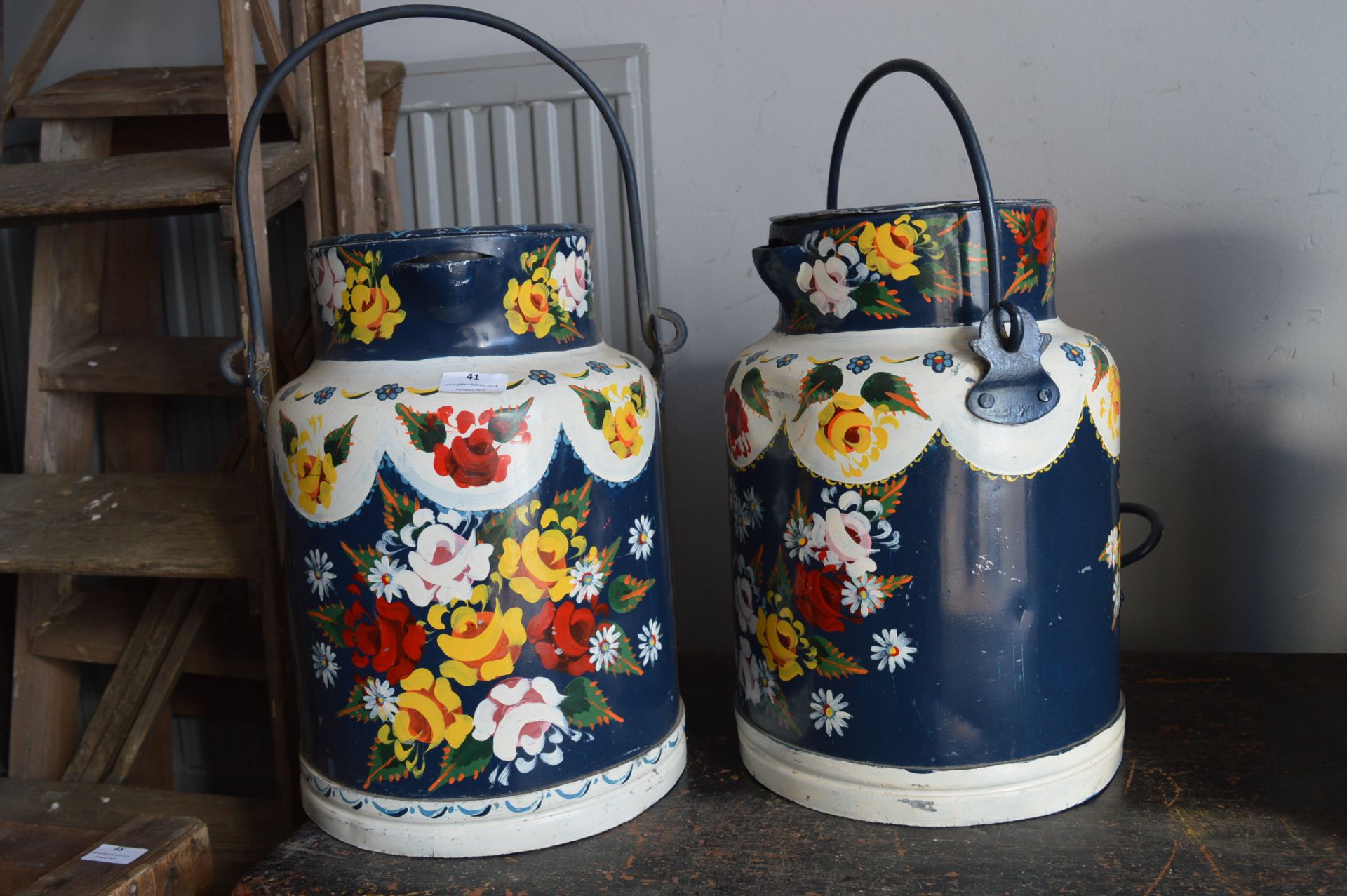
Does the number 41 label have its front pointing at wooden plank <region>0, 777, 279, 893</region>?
no

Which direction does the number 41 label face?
toward the camera
